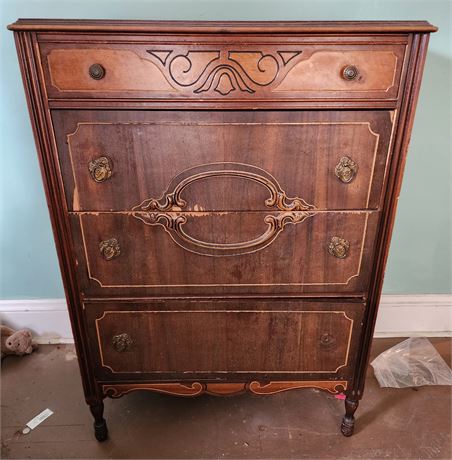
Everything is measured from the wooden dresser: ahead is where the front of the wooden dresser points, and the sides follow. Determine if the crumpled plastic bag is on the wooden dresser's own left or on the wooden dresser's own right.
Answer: on the wooden dresser's own left

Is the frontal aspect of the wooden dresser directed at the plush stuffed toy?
no

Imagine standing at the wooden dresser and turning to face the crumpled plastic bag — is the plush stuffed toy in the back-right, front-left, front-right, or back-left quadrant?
back-left

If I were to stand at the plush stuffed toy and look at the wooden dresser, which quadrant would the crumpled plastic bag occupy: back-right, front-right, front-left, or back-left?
front-left

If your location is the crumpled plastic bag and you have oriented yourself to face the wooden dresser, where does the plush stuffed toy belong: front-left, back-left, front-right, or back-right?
front-right

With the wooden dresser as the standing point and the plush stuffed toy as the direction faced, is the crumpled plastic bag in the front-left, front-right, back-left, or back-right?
back-right

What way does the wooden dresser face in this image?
toward the camera
